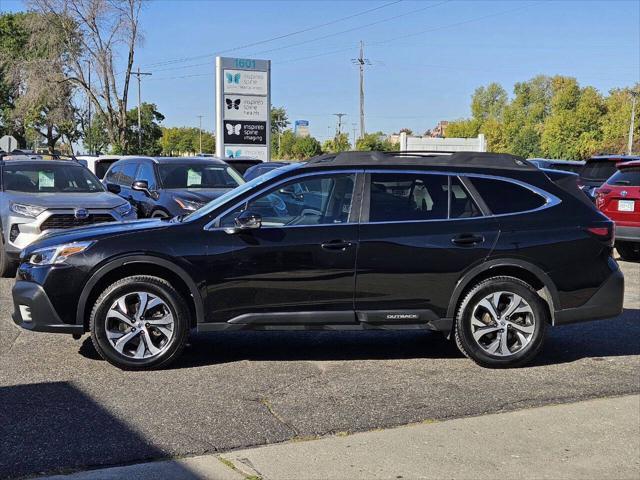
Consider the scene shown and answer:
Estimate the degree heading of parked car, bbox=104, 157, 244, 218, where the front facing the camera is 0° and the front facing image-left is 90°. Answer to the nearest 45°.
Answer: approximately 315°

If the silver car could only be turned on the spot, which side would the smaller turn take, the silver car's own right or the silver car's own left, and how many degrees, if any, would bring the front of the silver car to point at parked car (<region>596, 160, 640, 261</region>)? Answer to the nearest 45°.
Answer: approximately 45° to the silver car's own left

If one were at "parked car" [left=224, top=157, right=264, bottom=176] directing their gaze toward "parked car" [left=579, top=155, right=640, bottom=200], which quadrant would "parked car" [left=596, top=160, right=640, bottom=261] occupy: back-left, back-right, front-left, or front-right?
front-right

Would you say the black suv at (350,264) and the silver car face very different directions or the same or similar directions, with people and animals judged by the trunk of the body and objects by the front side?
very different directions

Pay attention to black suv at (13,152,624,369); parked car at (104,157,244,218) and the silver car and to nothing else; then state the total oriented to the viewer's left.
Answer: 1

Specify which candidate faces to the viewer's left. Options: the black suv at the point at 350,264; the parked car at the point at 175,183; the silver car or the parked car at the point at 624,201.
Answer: the black suv

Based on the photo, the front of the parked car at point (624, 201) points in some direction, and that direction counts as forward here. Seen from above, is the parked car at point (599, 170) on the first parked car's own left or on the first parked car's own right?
on the first parked car's own left

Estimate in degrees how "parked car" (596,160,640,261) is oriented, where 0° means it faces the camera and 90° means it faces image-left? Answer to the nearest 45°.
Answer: approximately 225°

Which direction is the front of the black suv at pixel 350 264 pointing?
to the viewer's left

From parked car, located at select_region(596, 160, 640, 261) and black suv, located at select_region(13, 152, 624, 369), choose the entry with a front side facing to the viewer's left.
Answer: the black suv

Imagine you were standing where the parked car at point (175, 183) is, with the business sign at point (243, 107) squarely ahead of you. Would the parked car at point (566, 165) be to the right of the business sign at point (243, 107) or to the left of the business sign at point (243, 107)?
right

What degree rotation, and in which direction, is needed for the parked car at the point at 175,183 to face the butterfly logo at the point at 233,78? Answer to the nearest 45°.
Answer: approximately 135° to its left

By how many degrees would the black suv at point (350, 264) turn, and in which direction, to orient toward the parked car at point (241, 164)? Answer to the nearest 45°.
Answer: approximately 90° to its right

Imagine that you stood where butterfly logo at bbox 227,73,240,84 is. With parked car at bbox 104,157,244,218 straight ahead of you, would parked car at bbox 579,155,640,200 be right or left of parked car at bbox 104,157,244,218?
left

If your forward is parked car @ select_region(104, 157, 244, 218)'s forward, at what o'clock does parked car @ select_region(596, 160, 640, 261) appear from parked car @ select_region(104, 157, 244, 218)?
parked car @ select_region(596, 160, 640, 261) is roughly at 11 o'clock from parked car @ select_region(104, 157, 244, 218).

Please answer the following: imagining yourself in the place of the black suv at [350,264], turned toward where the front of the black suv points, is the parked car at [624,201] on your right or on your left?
on your right

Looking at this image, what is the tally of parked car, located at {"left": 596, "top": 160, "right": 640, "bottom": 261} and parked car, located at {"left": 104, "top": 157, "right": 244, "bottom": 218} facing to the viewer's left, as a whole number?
0
